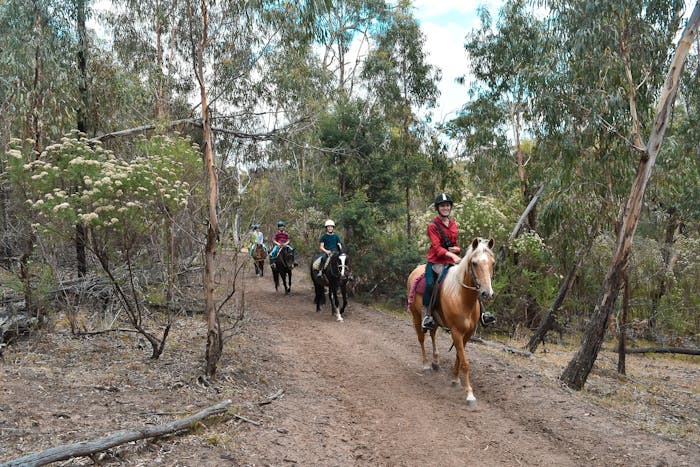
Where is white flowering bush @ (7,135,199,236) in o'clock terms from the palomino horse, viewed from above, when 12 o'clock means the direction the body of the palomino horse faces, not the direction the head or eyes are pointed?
The white flowering bush is roughly at 4 o'clock from the palomino horse.

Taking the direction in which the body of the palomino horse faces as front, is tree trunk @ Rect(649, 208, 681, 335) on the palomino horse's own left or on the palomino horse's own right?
on the palomino horse's own left

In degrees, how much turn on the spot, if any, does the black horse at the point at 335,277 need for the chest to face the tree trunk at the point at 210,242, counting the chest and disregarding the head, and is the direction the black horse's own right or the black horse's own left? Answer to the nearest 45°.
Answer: approximately 45° to the black horse's own right

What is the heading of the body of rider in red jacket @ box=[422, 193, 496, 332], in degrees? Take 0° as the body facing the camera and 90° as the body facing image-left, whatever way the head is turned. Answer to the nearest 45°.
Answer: approximately 315°

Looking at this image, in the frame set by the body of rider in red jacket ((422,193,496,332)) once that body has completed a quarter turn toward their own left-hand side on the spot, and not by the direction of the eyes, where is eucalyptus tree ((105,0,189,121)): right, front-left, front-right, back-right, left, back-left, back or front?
left

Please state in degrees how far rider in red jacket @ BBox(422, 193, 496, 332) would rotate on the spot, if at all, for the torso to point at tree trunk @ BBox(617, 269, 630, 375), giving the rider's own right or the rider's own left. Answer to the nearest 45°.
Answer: approximately 90° to the rider's own left

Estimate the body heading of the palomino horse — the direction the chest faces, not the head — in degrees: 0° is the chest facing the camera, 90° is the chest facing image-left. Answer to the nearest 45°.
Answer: approximately 315°

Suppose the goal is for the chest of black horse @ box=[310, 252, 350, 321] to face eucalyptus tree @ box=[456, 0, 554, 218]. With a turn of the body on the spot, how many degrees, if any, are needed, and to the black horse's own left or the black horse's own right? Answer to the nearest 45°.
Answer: approximately 90° to the black horse's own left

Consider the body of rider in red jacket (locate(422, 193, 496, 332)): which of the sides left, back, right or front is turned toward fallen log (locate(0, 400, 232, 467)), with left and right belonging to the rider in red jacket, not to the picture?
right

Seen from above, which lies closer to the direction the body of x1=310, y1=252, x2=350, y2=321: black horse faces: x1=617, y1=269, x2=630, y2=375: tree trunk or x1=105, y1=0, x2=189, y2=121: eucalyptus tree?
the tree trunk

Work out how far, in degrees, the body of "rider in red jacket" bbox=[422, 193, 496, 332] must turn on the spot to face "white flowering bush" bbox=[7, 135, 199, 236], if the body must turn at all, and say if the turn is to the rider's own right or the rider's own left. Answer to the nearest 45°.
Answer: approximately 90° to the rider's own right
